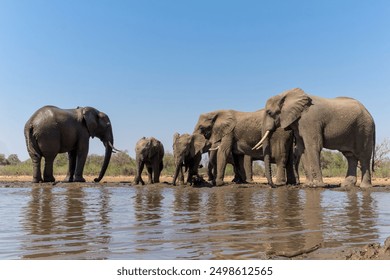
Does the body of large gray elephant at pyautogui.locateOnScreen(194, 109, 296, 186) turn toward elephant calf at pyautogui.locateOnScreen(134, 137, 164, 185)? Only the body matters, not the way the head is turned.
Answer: yes

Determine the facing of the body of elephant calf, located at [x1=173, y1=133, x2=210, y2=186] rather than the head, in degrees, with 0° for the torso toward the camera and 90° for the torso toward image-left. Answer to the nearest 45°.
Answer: approximately 45°

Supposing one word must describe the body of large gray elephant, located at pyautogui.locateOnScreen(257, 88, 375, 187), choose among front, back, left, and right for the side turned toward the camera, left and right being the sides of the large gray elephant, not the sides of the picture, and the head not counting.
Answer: left

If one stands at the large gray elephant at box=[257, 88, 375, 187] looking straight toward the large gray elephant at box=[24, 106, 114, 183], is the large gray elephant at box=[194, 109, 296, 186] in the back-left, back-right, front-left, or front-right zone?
front-right

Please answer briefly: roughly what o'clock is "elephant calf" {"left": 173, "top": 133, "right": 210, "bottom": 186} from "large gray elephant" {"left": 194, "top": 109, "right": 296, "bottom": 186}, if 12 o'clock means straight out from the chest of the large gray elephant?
The elephant calf is roughly at 12 o'clock from the large gray elephant.

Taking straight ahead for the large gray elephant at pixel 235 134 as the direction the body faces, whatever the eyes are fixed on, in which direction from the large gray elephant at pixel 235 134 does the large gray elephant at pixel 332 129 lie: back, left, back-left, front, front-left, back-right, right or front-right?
back-left

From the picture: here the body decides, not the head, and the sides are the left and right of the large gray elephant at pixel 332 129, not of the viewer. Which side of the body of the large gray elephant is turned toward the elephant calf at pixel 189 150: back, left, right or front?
front

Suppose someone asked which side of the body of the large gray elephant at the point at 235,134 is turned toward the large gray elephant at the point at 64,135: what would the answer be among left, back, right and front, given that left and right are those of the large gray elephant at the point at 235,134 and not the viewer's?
front

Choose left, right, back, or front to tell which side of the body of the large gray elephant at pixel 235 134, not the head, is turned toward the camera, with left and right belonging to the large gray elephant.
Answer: left
